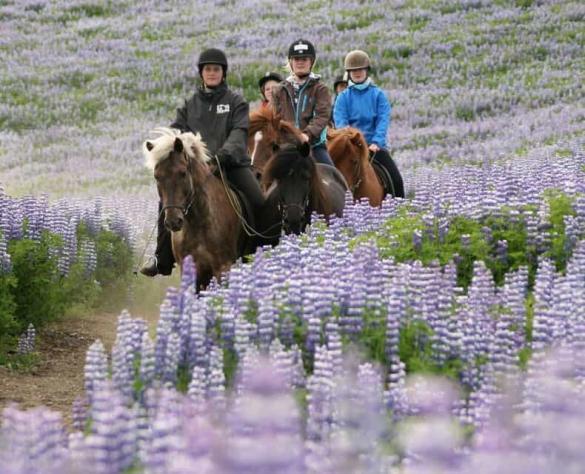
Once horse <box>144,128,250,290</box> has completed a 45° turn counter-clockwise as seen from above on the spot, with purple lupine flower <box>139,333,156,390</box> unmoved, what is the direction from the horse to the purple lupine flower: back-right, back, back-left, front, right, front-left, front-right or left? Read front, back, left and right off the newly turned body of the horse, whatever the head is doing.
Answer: front

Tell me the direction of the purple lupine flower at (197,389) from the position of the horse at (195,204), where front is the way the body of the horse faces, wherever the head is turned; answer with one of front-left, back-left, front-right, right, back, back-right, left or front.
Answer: front-left

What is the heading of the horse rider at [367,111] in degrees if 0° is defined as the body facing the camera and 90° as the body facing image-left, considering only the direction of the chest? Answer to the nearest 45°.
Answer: approximately 45°

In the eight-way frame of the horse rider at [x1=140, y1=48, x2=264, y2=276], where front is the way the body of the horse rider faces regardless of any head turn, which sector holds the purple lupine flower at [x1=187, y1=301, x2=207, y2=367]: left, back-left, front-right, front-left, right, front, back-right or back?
front-left

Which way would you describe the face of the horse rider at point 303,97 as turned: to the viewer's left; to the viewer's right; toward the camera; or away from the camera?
toward the camera

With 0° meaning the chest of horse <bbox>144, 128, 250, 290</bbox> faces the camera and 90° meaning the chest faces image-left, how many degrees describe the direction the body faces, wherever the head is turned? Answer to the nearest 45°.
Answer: approximately 45°

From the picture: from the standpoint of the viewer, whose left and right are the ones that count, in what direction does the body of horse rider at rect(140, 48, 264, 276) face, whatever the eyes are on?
facing the viewer and to the left of the viewer

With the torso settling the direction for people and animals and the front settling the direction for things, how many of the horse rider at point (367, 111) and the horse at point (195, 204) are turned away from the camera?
0

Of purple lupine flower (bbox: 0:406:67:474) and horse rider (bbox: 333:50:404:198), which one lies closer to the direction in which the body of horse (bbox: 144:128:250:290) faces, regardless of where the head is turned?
the purple lupine flower

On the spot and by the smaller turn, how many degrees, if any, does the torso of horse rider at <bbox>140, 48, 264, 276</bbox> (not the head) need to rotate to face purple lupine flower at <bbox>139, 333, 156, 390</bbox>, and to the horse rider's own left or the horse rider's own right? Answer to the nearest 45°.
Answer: approximately 45° to the horse rider's own left

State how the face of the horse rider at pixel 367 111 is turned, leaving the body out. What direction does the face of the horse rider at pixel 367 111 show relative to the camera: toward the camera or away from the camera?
toward the camera

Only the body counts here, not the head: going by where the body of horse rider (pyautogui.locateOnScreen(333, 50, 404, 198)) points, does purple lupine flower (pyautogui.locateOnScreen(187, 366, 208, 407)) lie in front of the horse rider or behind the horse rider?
in front

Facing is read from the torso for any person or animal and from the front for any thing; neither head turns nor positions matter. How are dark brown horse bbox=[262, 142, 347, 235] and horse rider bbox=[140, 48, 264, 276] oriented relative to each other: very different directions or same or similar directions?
same or similar directions
